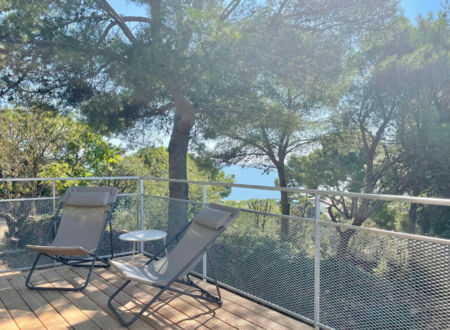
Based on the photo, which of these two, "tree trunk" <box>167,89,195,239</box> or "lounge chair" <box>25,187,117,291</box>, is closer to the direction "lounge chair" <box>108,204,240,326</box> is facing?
the lounge chair

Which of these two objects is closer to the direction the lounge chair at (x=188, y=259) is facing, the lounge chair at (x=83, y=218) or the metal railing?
the lounge chair

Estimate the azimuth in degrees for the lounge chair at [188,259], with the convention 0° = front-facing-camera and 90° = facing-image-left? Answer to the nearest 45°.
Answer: approximately 45°
